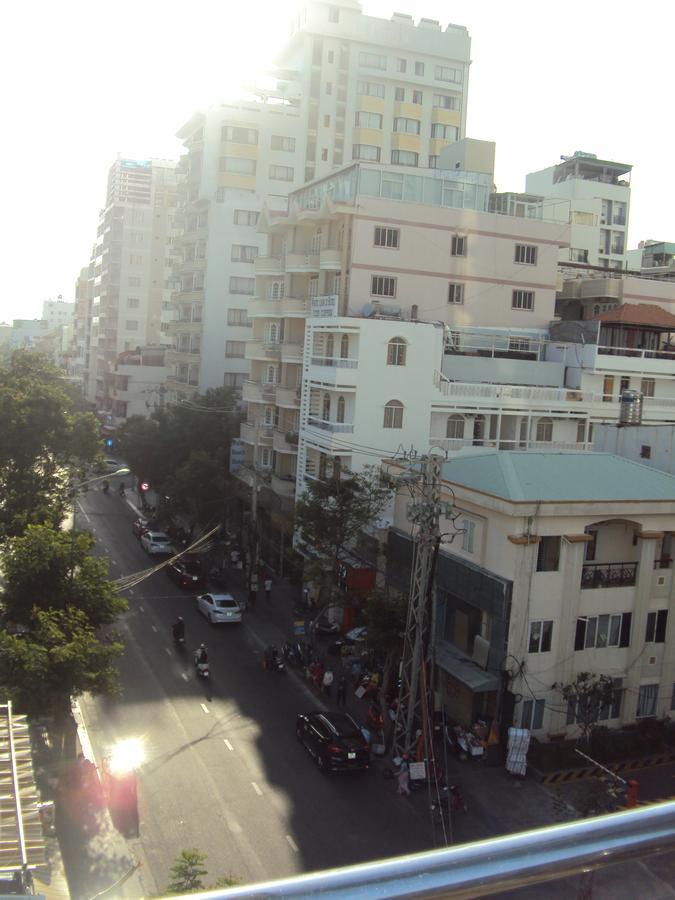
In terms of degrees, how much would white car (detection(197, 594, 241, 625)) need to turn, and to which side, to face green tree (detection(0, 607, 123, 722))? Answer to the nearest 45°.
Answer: approximately 135° to its left

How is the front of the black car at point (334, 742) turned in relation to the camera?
facing away from the viewer and to the left of the viewer

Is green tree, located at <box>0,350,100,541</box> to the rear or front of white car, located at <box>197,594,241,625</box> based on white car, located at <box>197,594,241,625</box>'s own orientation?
to the front

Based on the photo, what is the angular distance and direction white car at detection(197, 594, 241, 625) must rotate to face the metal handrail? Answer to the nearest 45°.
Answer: approximately 135° to its left

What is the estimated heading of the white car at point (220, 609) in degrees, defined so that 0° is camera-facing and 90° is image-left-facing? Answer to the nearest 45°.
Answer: approximately 135°

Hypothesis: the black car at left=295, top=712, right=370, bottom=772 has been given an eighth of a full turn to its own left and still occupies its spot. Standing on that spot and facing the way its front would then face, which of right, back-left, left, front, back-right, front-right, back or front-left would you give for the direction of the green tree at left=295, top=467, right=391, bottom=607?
right

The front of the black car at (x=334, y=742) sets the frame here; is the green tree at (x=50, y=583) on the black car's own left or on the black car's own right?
on the black car's own left

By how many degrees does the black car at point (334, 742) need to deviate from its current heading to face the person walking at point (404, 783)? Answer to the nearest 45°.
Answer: approximately 180°

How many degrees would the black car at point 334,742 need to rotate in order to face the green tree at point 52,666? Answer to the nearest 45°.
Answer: approximately 90° to its left

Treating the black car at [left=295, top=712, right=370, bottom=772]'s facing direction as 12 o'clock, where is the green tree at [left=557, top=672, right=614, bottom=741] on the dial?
The green tree is roughly at 4 o'clock from the black car.
